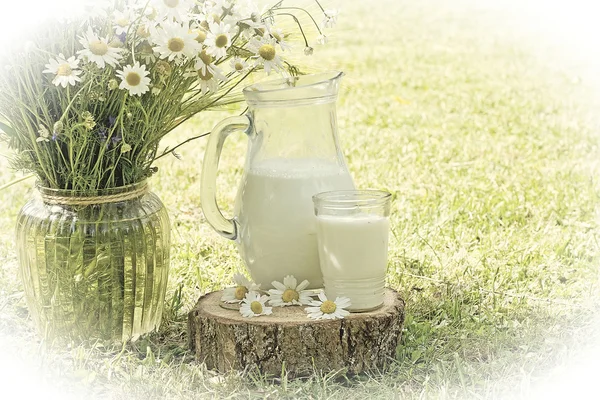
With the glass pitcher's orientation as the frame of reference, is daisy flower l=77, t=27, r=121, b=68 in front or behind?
behind

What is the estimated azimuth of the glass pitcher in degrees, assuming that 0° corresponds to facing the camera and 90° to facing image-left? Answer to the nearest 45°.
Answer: approximately 270°

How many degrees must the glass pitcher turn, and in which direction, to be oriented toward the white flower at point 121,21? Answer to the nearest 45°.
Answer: approximately 180°

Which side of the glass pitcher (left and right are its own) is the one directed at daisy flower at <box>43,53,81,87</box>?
back
